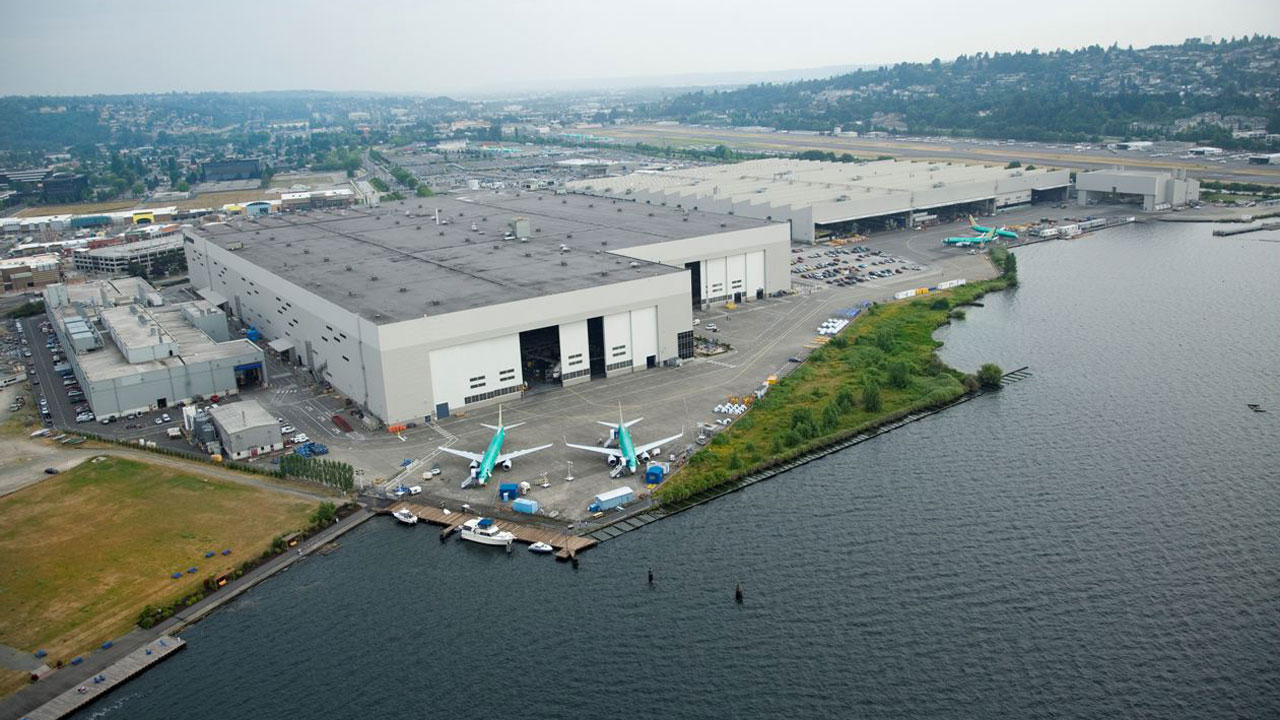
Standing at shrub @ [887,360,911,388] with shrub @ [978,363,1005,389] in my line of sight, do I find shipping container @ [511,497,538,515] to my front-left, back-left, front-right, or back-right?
back-right

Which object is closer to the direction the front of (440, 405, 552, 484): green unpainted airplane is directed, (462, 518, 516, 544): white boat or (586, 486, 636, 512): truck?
the white boat

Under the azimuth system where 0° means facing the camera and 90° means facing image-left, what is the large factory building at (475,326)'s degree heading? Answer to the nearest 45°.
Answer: approximately 315°

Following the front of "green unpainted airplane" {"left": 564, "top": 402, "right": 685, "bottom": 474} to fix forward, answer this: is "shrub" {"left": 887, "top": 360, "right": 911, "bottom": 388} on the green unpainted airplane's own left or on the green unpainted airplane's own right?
on the green unpainted airplane's own left

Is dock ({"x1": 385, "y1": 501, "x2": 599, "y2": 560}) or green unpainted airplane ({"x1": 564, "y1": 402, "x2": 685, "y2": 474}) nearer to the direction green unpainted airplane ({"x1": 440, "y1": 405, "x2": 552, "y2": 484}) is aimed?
the dock

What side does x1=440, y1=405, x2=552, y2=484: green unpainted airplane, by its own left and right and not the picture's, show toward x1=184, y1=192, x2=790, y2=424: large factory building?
back

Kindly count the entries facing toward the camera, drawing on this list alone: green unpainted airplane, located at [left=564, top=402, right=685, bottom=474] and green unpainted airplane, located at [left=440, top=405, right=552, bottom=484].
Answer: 2

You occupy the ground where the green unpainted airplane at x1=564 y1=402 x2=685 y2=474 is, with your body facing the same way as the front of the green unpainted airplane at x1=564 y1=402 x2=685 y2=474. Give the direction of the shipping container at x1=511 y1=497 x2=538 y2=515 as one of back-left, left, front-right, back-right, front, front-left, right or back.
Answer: front-right

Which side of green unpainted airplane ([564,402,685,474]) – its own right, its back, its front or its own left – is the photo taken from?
front

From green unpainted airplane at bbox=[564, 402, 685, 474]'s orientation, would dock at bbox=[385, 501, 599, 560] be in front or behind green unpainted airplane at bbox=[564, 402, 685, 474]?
in front

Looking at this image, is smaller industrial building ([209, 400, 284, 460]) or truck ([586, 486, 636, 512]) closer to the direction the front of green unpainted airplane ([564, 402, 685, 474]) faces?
the truck

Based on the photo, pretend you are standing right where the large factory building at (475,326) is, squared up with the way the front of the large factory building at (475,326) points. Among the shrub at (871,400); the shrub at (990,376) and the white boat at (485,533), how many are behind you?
0

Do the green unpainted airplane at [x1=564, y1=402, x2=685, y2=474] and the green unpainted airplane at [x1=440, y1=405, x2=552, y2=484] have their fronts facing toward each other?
no

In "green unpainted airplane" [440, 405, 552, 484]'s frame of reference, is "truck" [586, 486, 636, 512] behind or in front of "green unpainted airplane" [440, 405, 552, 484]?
in front

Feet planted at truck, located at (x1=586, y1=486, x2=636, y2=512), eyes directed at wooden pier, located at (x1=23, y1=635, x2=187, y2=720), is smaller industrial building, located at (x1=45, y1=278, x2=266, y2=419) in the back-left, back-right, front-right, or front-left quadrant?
front-right

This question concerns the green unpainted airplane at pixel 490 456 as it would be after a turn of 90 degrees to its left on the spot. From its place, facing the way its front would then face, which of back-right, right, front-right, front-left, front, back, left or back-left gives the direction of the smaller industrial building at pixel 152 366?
back-left

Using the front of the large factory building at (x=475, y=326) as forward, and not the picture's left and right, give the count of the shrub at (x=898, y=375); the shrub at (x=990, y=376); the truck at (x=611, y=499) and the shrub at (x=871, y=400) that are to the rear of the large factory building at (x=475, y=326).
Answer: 0

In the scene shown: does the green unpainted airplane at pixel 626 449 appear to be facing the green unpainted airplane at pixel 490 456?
no

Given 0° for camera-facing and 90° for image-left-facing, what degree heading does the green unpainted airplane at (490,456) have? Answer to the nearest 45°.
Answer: approximately 0°

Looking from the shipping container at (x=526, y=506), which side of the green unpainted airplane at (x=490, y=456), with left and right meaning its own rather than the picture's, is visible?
front
